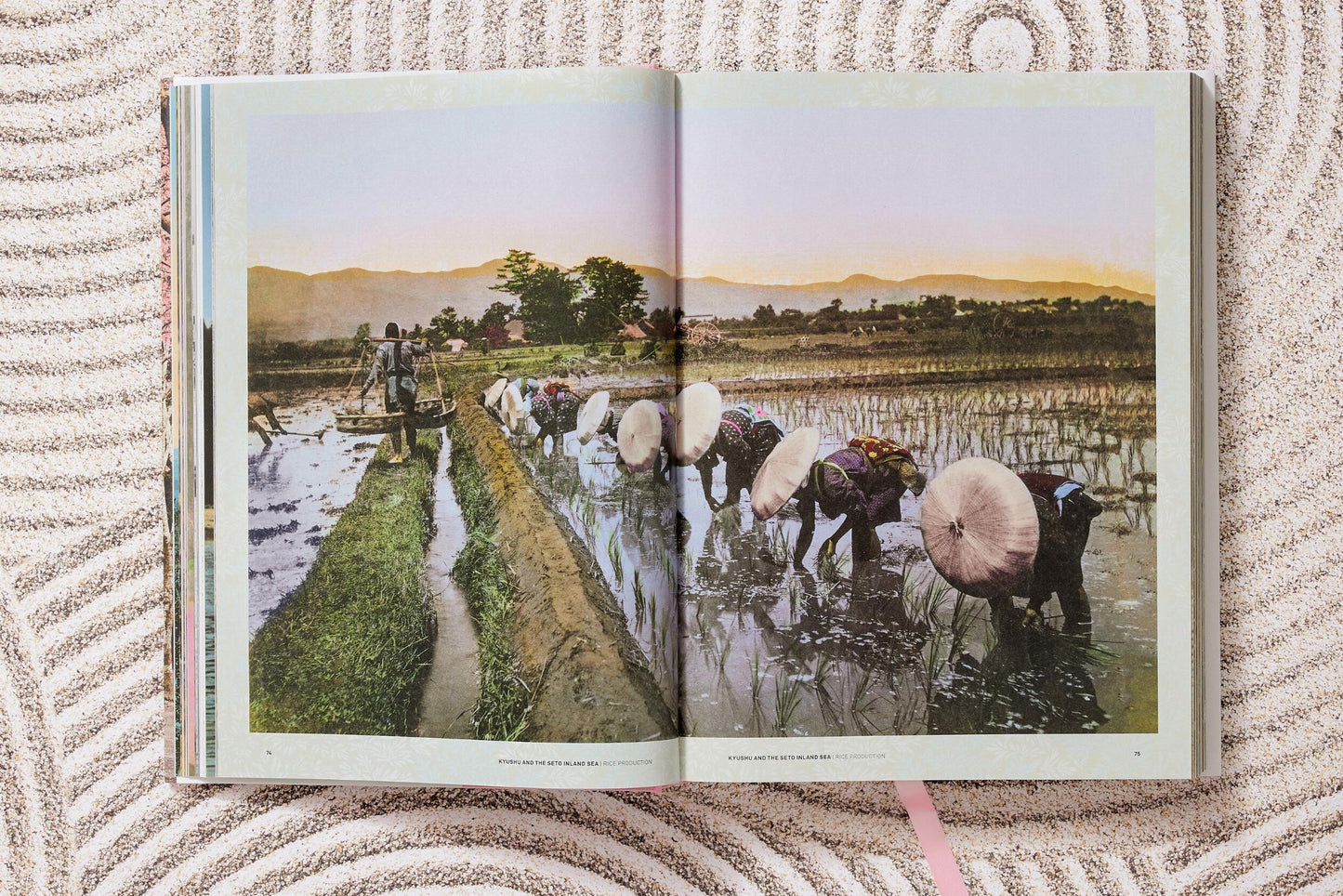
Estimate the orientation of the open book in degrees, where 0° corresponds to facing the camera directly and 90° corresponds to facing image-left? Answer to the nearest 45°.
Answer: approximately 0°
